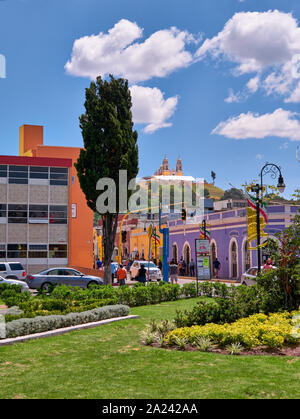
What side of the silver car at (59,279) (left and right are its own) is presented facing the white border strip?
right

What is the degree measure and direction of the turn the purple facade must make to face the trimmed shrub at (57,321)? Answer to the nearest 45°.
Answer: approximately 45° to its left

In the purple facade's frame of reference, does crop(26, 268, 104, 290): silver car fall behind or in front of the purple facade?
in front

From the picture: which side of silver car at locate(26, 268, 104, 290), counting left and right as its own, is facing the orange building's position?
left

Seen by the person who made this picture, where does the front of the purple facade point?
facing the viewer and to the left of the viewer

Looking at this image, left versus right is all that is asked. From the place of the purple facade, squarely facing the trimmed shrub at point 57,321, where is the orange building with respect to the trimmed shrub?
right

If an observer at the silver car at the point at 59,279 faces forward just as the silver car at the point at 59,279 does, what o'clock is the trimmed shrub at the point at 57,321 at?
The trimmed shrub is roughly at 3 o'clock from the silver car.

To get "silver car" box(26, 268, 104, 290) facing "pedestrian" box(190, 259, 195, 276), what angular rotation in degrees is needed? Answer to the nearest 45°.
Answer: approximately 45° to its left

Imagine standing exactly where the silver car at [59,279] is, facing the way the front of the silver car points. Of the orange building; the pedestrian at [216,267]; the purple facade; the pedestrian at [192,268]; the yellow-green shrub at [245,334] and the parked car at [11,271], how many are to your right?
1

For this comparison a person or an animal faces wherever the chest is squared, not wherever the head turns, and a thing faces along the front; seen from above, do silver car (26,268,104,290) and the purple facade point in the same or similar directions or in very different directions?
very different directions

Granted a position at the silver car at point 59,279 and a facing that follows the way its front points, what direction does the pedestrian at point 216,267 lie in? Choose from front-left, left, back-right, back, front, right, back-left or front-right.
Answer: front-left

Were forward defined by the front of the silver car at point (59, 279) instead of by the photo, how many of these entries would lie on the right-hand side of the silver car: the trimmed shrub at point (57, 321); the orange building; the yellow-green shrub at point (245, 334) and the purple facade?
2

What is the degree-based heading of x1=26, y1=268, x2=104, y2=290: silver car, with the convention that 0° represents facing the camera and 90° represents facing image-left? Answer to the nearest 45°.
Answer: approximately 270°

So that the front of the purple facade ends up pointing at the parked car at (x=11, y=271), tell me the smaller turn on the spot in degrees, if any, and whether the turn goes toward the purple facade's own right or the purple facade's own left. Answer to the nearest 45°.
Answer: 0° — it already faces it

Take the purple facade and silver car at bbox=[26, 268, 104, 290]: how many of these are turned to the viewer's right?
1
